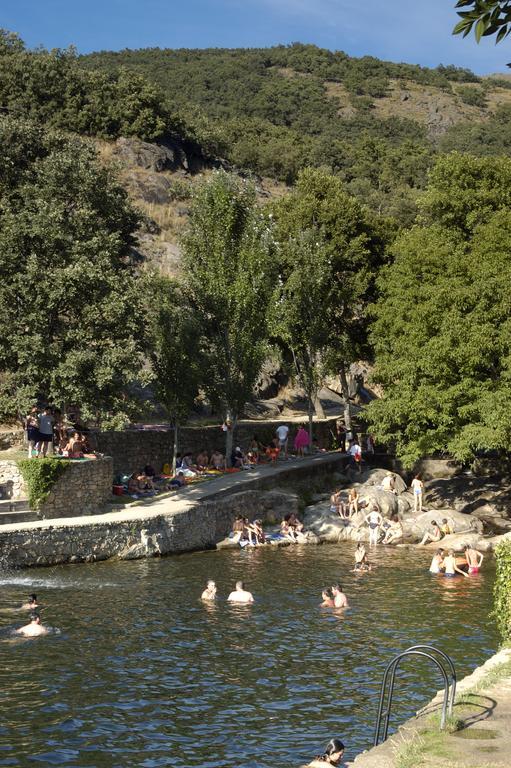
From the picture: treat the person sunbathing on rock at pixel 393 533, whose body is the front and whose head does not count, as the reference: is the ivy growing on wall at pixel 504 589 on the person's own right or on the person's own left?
on the person's own left

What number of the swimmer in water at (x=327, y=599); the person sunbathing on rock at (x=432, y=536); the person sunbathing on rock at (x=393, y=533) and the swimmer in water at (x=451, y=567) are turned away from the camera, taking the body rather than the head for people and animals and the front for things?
1

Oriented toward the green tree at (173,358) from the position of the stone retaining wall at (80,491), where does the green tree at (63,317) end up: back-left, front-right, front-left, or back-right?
front-left

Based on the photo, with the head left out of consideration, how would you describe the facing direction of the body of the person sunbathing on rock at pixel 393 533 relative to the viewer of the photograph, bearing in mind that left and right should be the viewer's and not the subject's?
facing the viewer and to the left of the viewer
